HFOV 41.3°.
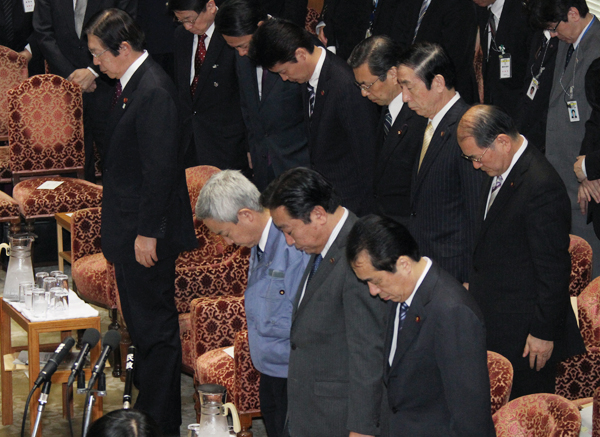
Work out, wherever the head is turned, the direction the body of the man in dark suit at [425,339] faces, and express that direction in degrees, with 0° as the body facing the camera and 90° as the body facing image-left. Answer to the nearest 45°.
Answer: approximately 45°

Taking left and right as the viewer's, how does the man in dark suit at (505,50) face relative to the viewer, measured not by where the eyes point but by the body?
facing the viewer and to the left of the viewer

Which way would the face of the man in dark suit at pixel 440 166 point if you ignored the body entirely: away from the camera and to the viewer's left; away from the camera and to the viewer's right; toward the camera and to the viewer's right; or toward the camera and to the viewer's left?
toward the camera and to the viewer's left

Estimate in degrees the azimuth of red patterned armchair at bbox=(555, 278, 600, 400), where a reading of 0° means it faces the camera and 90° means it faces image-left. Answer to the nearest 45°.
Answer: approximately 45°

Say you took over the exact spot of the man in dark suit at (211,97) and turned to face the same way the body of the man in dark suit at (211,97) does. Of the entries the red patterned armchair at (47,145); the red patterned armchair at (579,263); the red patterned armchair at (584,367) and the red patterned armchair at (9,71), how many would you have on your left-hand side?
2

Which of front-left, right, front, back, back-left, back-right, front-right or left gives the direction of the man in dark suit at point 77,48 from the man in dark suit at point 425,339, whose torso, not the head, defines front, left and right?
right

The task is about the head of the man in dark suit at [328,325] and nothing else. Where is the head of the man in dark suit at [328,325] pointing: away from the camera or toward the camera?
toward the camera

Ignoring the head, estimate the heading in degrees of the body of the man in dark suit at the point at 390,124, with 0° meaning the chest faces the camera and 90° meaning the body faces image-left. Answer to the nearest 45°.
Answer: approximately 45°
